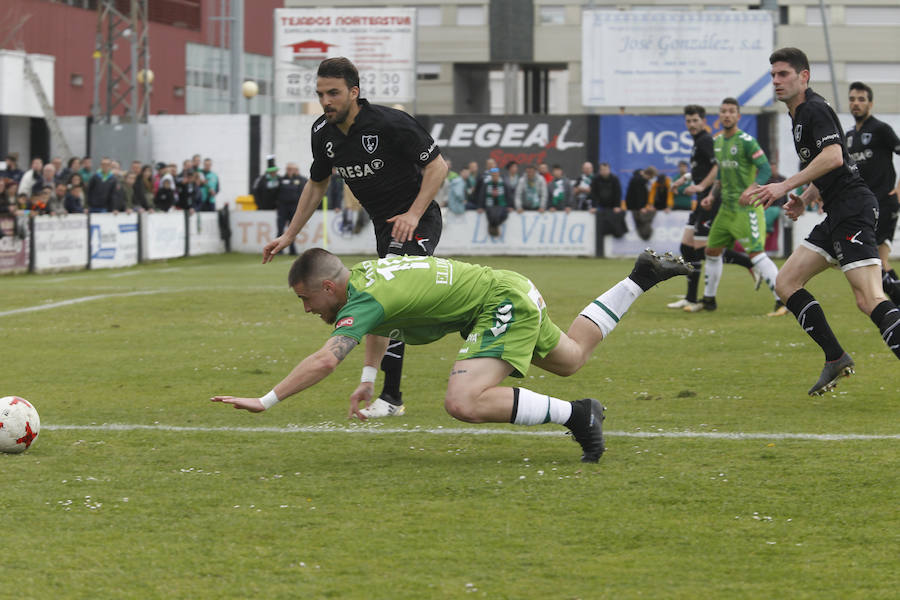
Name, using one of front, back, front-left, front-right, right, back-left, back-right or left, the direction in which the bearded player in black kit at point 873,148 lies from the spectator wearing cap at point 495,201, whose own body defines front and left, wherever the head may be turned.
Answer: front

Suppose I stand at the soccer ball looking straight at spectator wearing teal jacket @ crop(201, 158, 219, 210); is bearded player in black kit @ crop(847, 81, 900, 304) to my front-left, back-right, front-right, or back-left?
front-right

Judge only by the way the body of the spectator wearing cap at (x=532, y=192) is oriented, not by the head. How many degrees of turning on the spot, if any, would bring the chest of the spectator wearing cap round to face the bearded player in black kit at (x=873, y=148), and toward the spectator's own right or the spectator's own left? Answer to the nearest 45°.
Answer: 0° — they already face them

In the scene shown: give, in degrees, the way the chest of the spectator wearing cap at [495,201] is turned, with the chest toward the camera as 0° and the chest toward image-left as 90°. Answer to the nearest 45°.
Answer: approximately 0°

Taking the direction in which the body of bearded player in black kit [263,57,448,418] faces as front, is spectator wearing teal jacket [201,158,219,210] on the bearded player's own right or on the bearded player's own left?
on the bearded player's own right

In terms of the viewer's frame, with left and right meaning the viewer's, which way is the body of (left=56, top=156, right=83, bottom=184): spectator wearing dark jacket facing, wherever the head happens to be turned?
facing the viewer and to the right of the viewer

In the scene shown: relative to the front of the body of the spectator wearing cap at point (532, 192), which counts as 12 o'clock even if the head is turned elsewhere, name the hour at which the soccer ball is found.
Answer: The soccer ball is roughly at 12 o'clock from the spectator wearing cap.

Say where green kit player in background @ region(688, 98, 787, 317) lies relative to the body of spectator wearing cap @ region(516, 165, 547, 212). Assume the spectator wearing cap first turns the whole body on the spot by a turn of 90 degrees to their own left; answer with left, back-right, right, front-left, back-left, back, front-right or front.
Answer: right

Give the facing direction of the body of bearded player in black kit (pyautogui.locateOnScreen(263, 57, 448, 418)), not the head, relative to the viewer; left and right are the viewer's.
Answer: facing the viewer and to the left of the viewer

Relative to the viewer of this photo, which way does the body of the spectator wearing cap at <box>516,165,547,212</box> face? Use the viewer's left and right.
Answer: facing the viewer

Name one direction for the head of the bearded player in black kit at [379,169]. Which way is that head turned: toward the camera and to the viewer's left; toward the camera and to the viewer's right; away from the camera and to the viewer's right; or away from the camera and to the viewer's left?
toward the camera and to the viewer's left

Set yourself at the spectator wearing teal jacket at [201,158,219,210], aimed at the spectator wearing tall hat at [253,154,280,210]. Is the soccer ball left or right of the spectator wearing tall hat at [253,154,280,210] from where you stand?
right

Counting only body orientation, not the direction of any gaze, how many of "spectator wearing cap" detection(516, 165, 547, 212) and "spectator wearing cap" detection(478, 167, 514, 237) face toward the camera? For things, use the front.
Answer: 2

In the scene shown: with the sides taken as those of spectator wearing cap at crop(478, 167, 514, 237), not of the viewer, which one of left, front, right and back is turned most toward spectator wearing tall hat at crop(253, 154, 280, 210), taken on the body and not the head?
right

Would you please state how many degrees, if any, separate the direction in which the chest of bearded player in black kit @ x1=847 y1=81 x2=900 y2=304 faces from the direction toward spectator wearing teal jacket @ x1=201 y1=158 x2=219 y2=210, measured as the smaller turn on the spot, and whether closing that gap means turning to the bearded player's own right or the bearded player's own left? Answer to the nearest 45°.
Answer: approximately 90° to the bearded player's own right

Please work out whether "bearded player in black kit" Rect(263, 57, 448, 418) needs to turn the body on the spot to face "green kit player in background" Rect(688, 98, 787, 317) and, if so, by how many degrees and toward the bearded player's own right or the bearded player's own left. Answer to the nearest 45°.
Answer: approximately 180°
